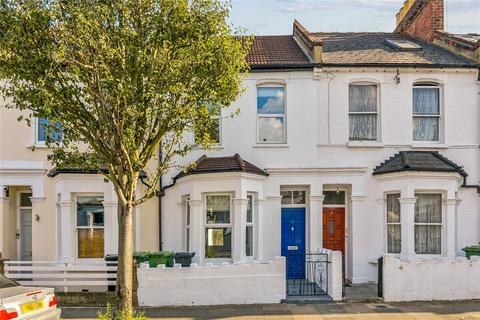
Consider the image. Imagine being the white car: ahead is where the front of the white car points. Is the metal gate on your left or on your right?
on your right

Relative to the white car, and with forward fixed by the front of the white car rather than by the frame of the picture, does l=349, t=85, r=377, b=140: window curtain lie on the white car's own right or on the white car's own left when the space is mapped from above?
on the white car's own right

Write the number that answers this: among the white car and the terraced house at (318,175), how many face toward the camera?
1

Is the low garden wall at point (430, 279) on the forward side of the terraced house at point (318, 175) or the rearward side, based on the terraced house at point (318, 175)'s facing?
on the forward side

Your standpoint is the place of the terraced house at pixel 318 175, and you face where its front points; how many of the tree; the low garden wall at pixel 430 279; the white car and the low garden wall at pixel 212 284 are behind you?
0

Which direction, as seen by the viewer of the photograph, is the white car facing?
facing away from the viewer and to the left of the viewer
